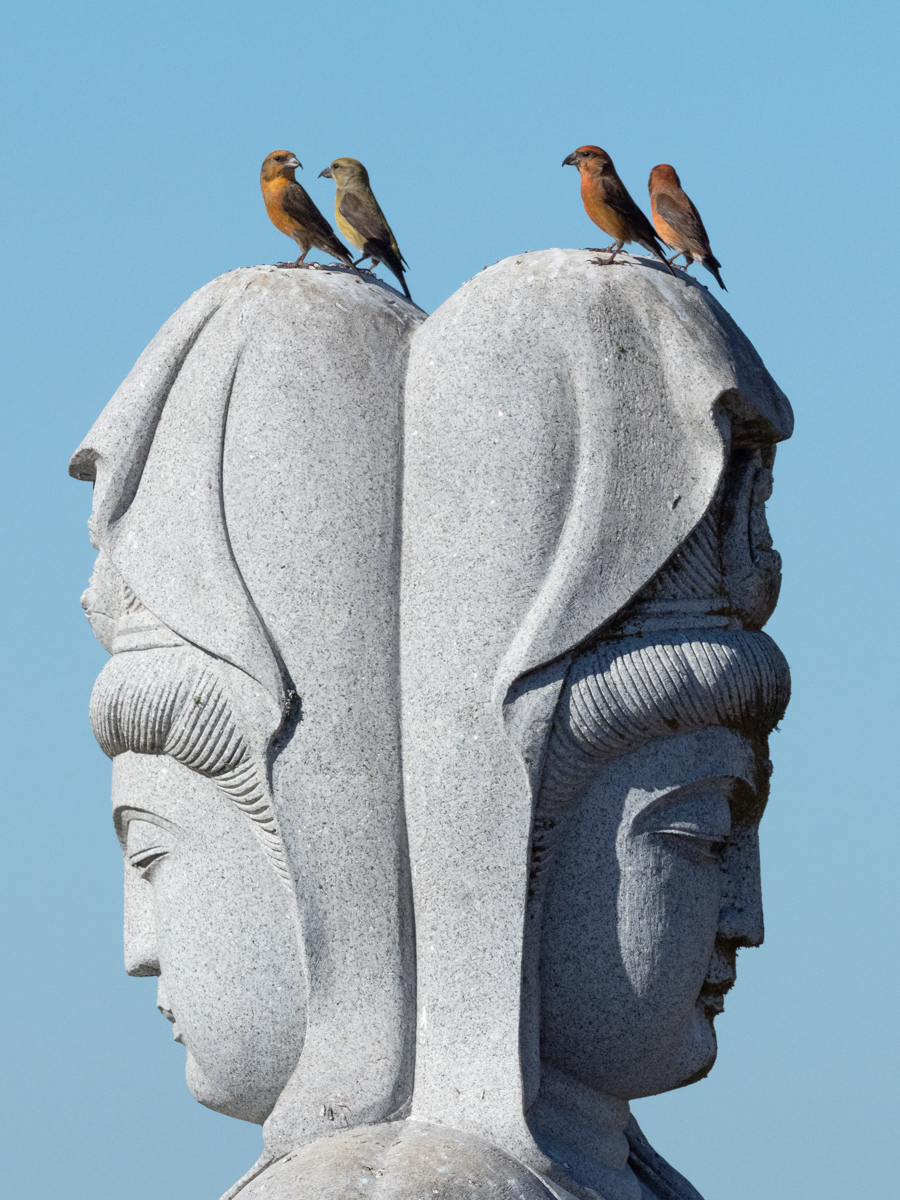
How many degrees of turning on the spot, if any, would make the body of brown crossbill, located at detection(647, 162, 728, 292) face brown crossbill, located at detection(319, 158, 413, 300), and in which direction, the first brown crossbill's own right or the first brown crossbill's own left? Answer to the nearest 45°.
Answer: approximately 45° to the first brown crossbill's own left

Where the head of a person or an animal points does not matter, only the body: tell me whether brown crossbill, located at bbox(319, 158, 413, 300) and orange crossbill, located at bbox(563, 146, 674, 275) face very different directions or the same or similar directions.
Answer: same or similar directions

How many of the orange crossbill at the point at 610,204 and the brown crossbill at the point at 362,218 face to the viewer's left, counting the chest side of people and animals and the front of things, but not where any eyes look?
2

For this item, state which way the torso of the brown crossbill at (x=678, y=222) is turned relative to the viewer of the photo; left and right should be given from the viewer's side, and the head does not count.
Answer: facing away from the viewer and to the left of the viewer

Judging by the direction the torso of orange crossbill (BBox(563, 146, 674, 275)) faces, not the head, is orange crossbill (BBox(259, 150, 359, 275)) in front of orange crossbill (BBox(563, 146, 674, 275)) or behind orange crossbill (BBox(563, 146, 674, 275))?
in front

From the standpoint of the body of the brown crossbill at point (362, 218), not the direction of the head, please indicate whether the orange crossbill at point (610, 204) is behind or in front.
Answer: behind

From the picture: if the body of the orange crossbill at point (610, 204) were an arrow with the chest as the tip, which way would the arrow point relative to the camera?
to the viewer's left

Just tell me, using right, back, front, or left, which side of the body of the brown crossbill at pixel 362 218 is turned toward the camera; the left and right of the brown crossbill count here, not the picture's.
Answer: left
